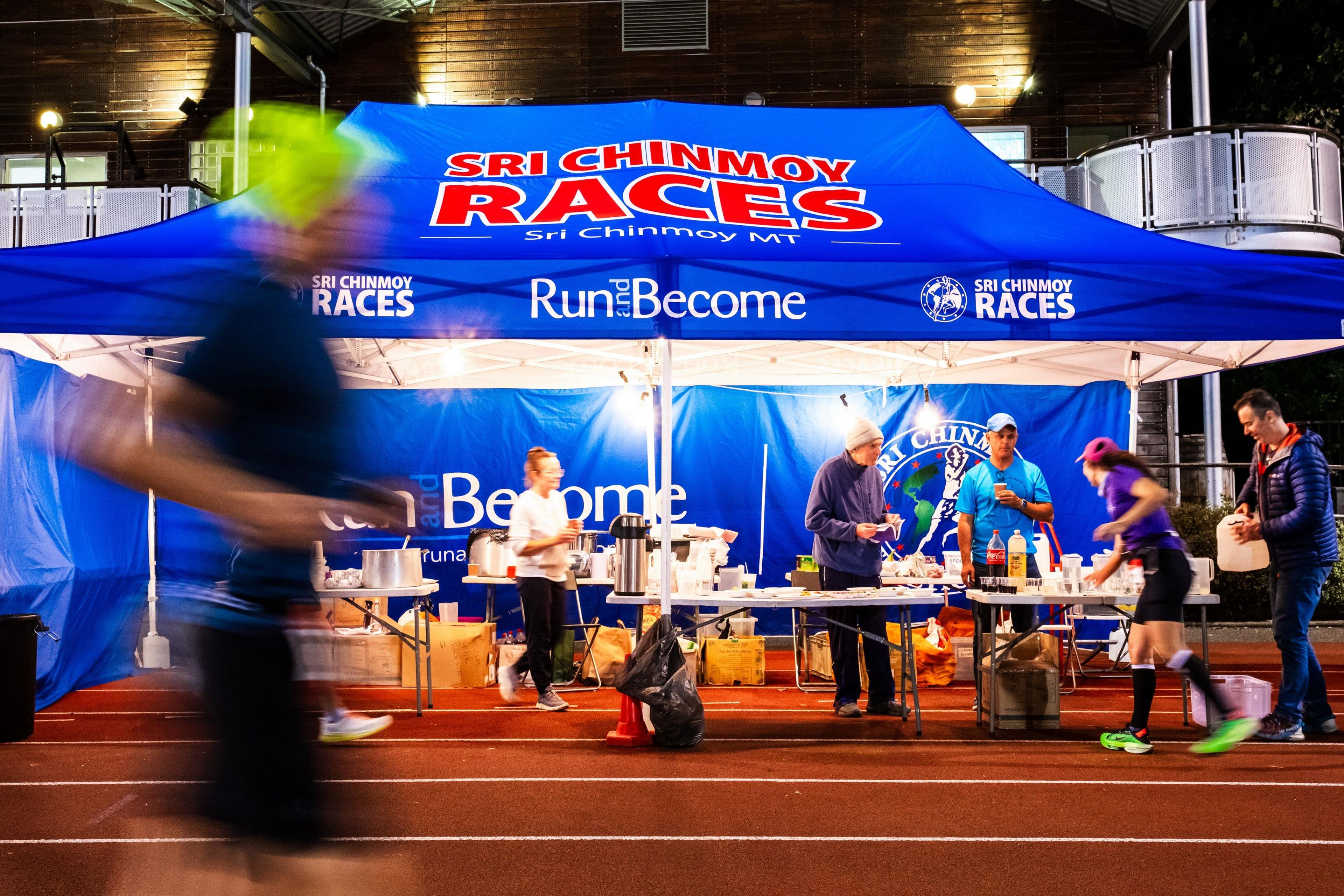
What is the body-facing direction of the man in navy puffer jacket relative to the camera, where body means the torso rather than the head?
to the viewer's left

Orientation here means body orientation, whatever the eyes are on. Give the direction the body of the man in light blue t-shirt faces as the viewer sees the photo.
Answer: toward the camera

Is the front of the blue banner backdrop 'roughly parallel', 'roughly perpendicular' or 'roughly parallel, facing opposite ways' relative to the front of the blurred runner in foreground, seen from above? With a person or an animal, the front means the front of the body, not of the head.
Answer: roughly perpendicular

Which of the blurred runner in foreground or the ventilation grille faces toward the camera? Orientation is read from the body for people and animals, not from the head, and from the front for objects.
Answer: the ventilation grille

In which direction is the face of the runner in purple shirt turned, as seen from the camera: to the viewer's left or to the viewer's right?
to the viewer's left

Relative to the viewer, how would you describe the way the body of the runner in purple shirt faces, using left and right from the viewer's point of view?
facing to the left of the viewer

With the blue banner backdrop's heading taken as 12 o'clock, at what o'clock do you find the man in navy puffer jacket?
The man in navy puffer jacket is roughly at 11 o'clock from the blue banner backdrop.

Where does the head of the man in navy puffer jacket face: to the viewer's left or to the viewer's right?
to the viewer's left

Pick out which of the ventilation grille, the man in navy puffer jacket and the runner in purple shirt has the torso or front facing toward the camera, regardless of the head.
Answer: the ventilation grille

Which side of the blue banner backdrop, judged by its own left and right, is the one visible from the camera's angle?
front
